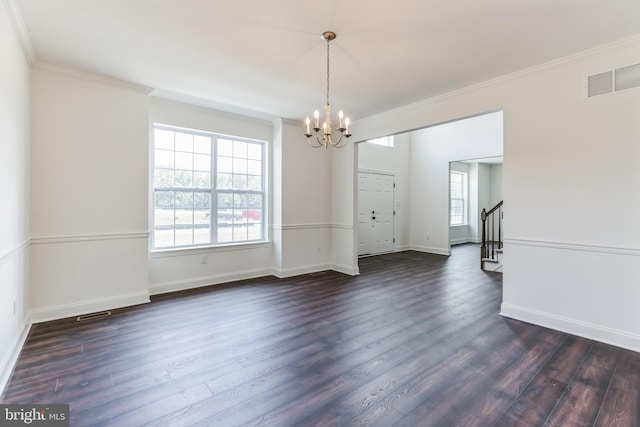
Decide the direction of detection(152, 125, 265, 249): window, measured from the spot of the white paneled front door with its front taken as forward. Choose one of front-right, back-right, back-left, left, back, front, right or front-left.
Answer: right

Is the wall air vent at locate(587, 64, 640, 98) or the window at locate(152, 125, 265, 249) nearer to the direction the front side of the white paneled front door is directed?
the wall air vent

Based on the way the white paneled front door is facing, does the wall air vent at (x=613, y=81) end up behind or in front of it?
in front

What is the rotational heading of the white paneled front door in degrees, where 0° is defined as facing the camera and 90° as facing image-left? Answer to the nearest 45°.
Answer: approximately 315°

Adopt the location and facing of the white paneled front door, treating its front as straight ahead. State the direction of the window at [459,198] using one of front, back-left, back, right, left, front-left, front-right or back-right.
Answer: left

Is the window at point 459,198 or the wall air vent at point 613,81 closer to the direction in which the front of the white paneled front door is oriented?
the wall air vent
